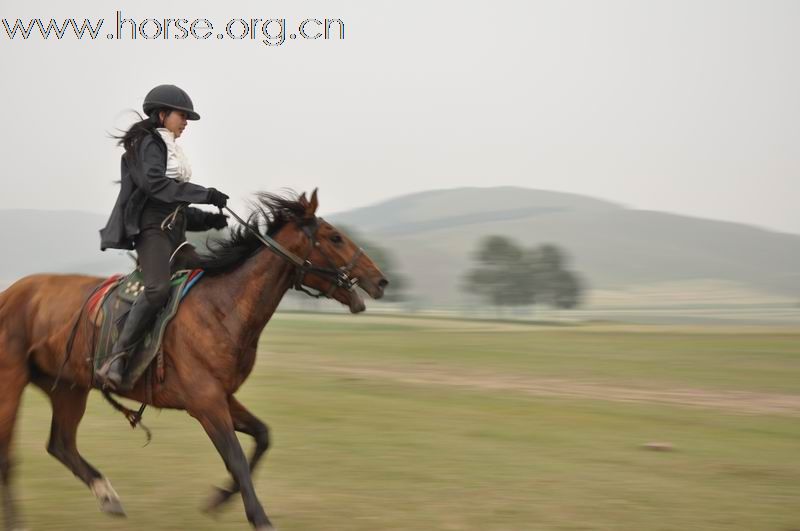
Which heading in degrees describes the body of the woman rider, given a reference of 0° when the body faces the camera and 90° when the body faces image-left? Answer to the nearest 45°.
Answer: approximately 270°

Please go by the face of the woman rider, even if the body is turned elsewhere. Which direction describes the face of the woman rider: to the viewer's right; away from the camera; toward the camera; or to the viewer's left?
to the viewer's right

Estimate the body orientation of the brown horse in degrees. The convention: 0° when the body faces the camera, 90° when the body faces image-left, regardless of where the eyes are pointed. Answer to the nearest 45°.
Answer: approximately 270°
